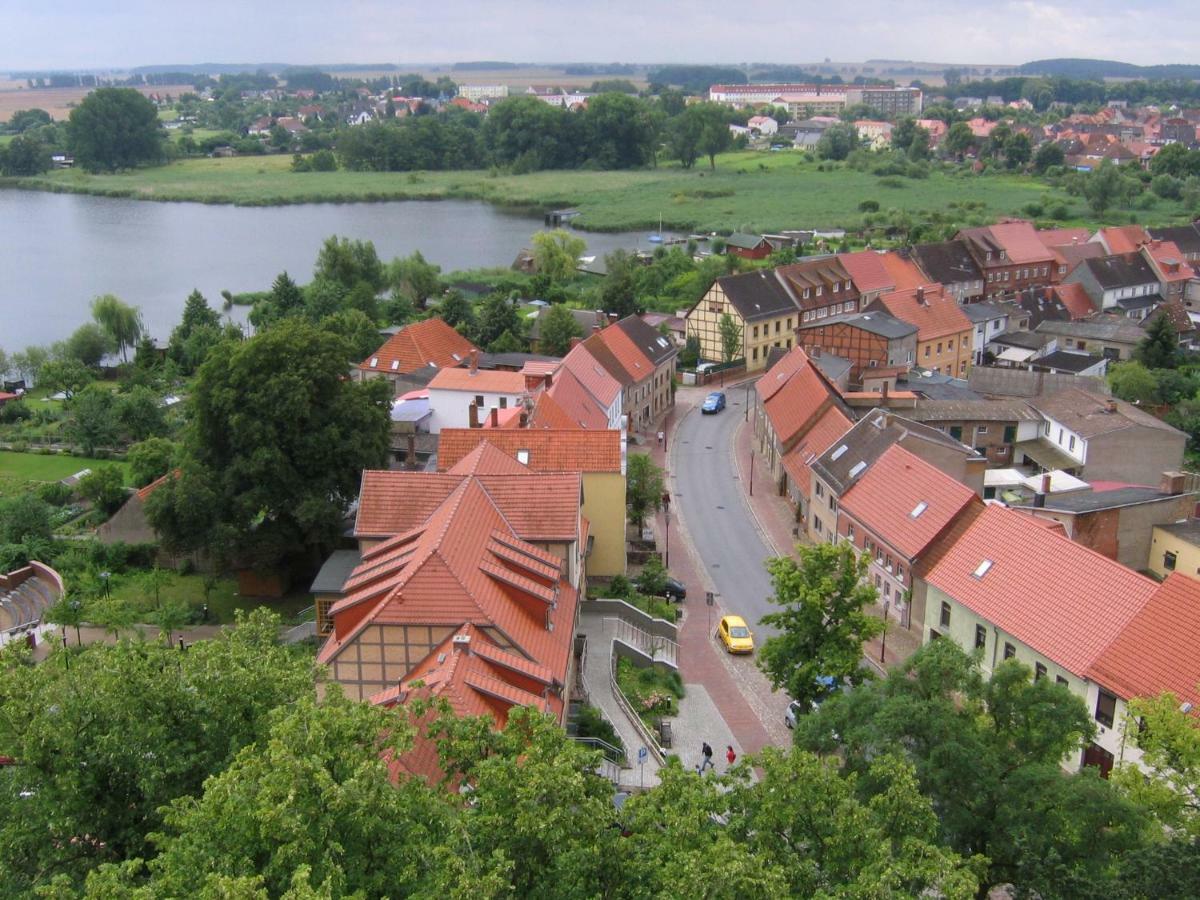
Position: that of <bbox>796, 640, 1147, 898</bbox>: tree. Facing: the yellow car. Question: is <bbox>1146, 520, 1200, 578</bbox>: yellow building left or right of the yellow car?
right

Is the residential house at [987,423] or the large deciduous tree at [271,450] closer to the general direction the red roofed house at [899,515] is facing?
the large deciduous tree

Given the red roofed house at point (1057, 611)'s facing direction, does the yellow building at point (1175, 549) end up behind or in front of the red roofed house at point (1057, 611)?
behind

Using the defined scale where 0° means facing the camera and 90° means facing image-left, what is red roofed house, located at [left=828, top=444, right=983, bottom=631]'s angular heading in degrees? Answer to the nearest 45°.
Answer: approximately 45°

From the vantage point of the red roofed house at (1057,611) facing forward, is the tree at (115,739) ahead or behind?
ahead

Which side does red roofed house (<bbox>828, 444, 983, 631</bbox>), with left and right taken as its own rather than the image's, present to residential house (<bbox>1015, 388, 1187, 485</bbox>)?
back

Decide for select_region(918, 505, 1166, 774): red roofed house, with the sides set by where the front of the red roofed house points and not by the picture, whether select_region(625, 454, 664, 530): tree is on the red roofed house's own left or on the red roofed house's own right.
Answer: on the red roofed house's own right

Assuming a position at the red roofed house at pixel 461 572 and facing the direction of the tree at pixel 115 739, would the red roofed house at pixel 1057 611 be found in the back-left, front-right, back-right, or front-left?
back-left

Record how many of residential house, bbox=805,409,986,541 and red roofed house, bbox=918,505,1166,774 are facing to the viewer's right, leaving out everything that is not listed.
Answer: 0

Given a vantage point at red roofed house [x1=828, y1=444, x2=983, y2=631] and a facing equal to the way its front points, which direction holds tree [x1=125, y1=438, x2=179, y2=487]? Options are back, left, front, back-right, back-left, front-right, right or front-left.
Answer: front-right

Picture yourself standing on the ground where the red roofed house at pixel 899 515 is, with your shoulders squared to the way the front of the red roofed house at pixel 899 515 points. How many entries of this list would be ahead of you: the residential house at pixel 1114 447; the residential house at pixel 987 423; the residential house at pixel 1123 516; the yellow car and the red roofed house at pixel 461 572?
2

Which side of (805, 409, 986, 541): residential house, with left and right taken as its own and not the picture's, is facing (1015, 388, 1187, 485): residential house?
back

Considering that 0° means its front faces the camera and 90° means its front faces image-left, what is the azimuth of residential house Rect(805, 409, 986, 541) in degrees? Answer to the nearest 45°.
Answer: approximately 45°

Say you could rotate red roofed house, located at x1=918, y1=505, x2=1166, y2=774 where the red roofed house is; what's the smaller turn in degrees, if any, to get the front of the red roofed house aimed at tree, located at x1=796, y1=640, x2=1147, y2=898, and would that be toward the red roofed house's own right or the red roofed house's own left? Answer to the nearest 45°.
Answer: approximately 45° to the red roofed house's own left

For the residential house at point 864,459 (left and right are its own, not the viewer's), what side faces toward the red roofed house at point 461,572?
front

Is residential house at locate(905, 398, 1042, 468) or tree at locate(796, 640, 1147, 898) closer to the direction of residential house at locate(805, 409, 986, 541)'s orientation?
the tree

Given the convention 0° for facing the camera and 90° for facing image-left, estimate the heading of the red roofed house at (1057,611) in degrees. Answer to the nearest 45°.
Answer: approximately 45°
